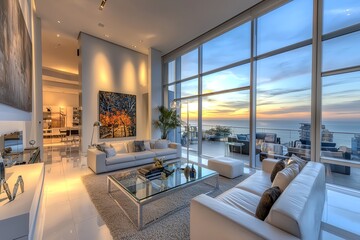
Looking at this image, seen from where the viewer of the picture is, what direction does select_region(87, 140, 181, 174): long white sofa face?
facing the viewer and to the right of the viewer

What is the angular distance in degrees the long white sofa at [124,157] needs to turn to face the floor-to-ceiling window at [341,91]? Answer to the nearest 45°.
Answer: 0° — it already faces it

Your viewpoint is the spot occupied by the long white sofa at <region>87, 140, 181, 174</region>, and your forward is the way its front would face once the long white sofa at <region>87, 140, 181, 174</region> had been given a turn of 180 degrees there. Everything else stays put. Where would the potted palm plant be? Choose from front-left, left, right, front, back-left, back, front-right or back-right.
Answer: right
